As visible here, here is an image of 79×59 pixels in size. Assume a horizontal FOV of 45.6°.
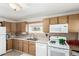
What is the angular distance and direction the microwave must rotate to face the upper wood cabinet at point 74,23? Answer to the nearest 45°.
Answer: approximately 45° to its left

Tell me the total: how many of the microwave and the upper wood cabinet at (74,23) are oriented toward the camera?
2

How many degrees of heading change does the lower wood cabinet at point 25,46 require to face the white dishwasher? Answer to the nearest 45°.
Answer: approximately 90° to its left

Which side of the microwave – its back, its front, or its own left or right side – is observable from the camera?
front

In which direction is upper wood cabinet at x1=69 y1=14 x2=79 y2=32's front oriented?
toward the camera

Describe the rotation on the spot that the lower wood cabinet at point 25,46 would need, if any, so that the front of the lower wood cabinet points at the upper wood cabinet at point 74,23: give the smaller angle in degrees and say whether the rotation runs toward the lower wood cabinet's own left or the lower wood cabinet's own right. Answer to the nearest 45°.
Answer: approximately 90° to the lower wood cabinet's own left
